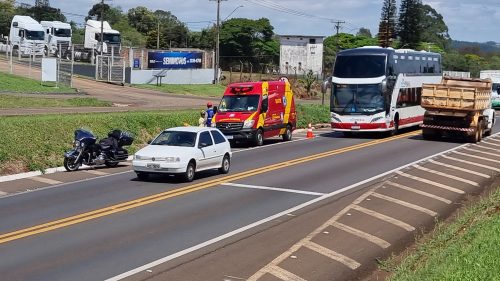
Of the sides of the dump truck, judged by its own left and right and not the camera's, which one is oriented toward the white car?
back

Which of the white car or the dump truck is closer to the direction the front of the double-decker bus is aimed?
the white car

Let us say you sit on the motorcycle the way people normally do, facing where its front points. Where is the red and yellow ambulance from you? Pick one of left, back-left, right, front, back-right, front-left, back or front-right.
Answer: back

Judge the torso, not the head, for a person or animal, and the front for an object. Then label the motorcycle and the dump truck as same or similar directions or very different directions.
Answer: very different directions

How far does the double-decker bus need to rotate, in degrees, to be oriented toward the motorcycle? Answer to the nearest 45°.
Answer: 0° — it already faces it

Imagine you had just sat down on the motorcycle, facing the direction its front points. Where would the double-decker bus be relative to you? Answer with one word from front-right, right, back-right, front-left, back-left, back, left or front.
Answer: back

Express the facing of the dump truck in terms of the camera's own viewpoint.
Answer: facing away from the viewer and to the right of the viewer

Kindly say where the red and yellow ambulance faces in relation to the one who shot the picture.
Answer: facing the viewer and to the left of the viewer

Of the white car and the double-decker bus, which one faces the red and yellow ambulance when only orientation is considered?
the double-decker bus

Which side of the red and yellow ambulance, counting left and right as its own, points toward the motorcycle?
front

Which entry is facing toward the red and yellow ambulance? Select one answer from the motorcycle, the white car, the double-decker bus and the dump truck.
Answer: the double-decker bus
